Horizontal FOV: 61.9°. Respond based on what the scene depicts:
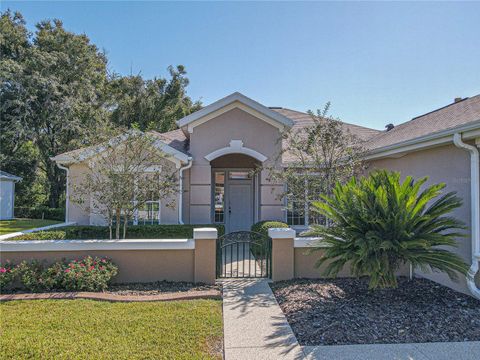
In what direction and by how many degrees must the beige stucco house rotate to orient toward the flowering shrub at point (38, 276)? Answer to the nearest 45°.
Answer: approximately 45° to its right

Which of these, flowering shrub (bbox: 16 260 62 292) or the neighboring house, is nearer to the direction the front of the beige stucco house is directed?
the flowering shrub

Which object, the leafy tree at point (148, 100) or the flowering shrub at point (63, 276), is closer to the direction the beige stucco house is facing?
the flowering shrub

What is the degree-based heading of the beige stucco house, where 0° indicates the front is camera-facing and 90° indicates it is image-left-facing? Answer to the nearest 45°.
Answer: approximately 0°

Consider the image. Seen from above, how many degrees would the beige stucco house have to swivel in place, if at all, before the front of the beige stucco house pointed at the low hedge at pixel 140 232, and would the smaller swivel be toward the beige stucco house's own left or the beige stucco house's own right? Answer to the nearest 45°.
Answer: approximately 45° to the beige stucco house's own right

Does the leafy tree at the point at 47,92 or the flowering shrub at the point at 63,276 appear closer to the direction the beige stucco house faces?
the flowering shrub

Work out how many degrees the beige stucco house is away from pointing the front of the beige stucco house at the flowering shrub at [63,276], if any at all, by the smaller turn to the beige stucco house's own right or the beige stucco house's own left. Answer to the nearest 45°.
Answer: approximately 45° to the beige stucco house's own right

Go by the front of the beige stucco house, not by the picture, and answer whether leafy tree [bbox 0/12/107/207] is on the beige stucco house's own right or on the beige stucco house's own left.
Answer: on the beige stucco house's own right
